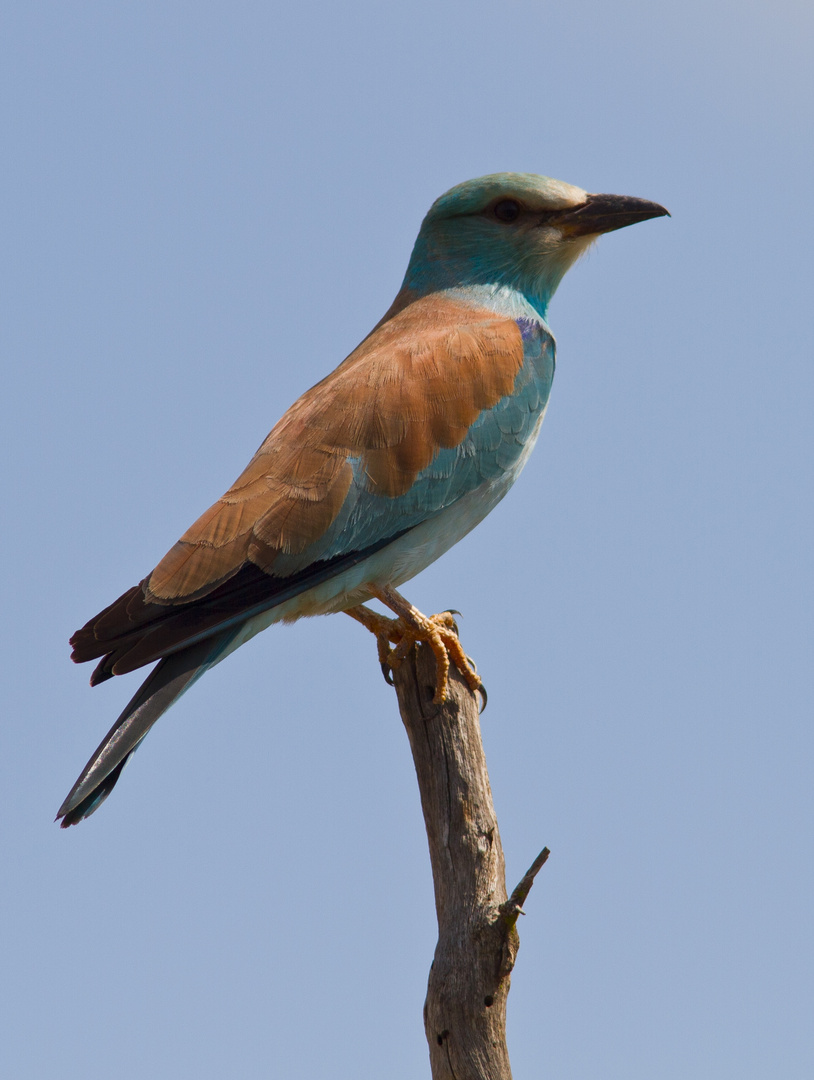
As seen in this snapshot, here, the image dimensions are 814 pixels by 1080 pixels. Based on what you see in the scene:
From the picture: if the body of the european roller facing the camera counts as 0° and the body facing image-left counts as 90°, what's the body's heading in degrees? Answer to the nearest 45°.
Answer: approximately 270°
